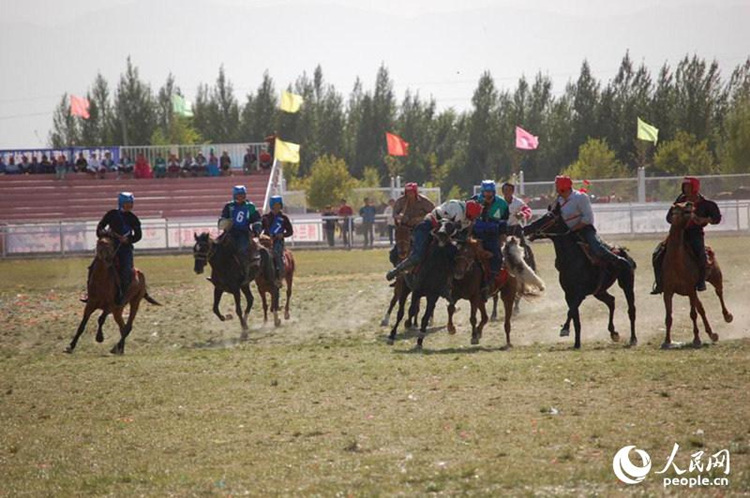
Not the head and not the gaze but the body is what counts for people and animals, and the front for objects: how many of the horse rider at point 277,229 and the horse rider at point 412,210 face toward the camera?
2

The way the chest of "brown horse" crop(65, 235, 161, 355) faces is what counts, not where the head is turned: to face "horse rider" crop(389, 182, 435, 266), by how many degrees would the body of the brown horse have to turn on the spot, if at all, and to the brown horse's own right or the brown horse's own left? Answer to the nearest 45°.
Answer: approximately 135° to the brown horse's own left

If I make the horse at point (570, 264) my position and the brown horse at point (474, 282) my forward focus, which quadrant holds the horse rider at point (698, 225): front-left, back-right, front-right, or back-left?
back-right

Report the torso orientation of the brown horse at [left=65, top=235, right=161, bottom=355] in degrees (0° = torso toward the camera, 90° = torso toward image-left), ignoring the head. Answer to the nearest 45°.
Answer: approximately 45°

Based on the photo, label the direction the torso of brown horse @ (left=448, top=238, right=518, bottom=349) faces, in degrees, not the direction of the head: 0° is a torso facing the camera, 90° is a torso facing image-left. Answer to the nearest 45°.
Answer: approximately 45°

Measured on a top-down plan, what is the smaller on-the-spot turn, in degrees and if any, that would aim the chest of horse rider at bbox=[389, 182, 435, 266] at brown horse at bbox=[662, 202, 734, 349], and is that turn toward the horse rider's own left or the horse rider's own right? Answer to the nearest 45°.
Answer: approximately 45° to the horse rider's own left

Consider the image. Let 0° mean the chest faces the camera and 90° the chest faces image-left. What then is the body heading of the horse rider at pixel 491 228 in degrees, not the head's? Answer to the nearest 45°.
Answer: approximately 45°

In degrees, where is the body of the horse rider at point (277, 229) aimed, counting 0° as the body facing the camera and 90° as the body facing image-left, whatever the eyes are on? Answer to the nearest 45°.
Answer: approximately 0°
